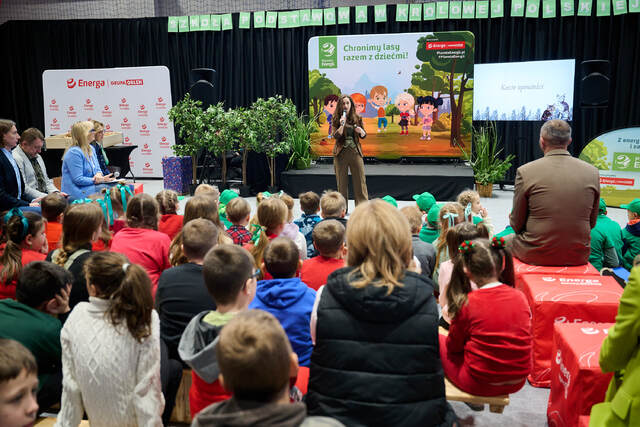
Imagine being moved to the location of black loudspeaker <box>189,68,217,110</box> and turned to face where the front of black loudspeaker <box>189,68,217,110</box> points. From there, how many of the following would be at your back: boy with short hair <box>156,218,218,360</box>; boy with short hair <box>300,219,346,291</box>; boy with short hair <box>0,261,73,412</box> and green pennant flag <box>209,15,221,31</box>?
1

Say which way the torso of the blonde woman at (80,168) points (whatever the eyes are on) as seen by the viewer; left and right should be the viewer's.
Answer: facing to the right of the viewer

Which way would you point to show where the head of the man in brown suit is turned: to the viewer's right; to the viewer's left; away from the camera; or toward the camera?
away from the camera

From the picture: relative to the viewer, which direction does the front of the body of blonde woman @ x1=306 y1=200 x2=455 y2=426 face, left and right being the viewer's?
facing away from the viewer

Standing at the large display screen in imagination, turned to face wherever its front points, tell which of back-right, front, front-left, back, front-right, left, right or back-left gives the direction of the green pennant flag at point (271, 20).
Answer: right

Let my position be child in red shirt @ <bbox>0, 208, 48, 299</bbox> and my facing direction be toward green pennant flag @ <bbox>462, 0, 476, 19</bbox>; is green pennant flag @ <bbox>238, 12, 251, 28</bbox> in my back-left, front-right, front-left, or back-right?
front-left

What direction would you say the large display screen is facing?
toward the camera

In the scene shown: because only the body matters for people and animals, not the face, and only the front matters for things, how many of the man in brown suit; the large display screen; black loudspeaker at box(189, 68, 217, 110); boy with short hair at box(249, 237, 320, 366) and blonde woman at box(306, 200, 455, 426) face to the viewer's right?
0

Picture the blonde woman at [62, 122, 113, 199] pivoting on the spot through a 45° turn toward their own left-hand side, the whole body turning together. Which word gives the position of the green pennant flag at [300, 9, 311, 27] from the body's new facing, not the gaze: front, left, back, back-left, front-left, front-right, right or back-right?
front

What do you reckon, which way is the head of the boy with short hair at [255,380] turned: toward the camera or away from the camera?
away from the camera

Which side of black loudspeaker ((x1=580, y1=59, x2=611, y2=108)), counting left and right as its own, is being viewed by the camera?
front

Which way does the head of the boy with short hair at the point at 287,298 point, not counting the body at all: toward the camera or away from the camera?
away from the camera

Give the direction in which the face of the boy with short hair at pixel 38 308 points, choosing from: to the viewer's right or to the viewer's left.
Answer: to the viewer's right

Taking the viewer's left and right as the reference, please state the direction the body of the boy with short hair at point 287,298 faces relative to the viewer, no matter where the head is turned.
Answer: facing away from the viewer

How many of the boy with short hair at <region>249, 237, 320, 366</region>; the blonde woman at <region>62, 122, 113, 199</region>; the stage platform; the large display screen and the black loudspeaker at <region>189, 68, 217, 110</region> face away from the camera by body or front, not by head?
1

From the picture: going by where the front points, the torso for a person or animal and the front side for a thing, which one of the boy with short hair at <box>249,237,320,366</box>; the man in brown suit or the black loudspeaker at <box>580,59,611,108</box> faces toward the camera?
the black loudspeaker
